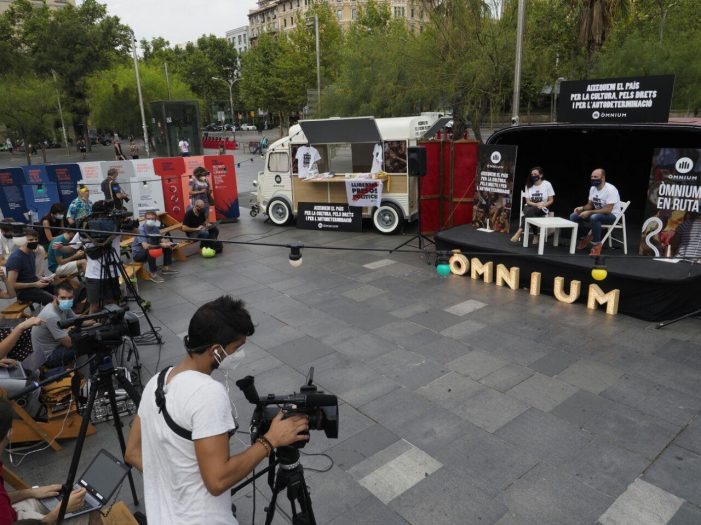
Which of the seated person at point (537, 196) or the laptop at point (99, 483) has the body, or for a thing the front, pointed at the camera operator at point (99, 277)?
the seated person

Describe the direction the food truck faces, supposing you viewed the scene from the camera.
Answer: facing to the left of the viewer

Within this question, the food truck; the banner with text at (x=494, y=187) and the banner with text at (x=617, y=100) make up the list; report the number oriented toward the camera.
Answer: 2

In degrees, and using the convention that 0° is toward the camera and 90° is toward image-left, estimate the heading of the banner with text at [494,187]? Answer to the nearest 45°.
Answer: approximately 0°

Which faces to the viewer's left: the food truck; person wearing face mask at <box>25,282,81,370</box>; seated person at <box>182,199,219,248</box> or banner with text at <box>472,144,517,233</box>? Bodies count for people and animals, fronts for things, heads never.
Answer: the food truck

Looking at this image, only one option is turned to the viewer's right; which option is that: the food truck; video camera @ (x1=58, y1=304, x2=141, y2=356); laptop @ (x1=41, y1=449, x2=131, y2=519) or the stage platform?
the video camera

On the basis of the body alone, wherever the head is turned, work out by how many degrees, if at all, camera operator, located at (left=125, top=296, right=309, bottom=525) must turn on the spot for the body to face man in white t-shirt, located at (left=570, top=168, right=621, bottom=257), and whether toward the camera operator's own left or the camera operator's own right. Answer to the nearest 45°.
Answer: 0° — they already face them

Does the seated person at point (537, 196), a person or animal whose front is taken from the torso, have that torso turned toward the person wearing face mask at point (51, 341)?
yes

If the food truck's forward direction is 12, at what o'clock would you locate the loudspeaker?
The loudspeaker is roughly at 8 o'clock from the food truck.

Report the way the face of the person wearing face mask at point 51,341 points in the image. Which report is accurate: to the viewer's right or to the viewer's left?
to the viewer's right

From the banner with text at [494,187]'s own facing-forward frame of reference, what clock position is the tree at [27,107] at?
The tree is roughly at 4 o'clock from the banner with text.

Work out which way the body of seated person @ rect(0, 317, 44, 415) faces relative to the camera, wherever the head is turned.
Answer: to the viewer's right

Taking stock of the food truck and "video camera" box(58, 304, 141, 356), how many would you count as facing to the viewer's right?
1

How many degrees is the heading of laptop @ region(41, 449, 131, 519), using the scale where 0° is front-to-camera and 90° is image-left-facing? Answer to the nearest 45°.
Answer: approximately 45°
